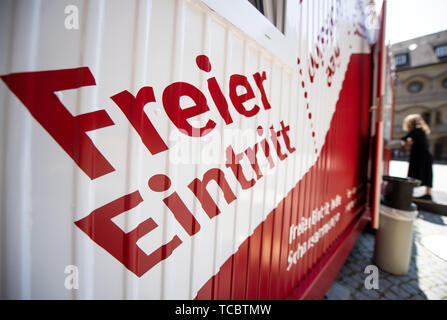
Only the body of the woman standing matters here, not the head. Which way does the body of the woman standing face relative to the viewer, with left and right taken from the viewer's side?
facing to the left of the viewer
